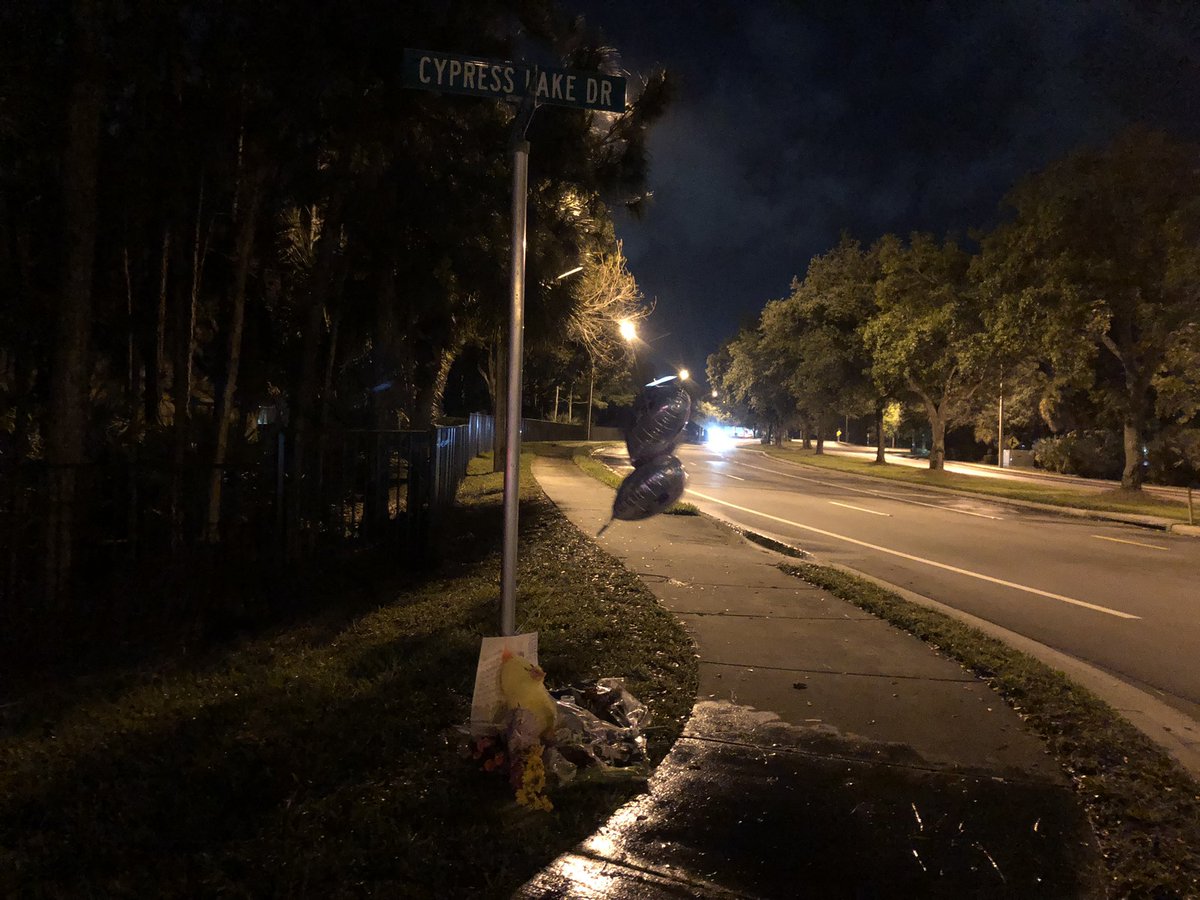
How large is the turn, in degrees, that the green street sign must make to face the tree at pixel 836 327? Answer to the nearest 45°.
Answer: approximately 135° to its left

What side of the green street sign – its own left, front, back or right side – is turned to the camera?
front

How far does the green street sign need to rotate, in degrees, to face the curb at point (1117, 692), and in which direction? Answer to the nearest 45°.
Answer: approximately 90° to its left

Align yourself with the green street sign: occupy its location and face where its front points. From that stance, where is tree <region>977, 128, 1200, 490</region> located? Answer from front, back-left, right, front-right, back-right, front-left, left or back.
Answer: back-left

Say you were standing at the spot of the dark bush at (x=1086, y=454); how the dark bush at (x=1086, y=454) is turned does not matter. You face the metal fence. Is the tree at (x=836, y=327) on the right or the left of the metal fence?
right

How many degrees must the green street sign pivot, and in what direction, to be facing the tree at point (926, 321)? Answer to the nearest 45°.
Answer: approximately 135° to its left

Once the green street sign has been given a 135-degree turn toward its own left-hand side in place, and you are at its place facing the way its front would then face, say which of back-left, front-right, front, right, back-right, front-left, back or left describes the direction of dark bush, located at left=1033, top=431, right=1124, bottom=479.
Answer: front

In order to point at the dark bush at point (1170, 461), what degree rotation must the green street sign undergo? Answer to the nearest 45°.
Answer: approximately 135° to its left
